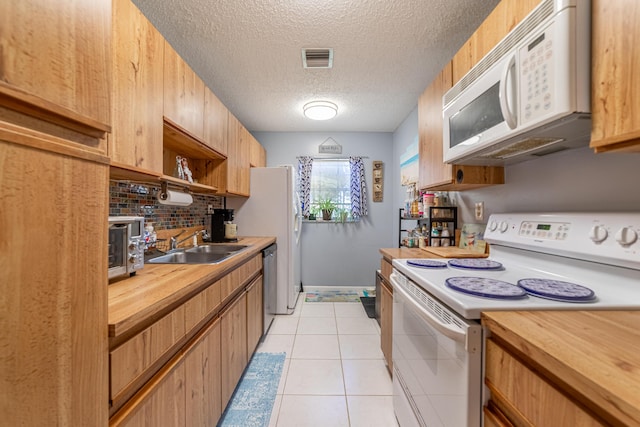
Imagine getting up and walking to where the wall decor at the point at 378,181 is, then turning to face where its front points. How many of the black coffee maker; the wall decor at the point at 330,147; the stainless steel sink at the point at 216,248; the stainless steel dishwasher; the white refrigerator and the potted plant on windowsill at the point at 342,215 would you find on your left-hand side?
0

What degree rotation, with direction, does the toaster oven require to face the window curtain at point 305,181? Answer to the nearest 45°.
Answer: approximately 90° to its left

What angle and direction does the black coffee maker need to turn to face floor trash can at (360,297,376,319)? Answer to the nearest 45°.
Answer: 0° — it already faces it

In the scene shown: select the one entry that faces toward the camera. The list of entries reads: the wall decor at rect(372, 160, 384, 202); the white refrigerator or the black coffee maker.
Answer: the wall decor

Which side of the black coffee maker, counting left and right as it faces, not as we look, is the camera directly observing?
right

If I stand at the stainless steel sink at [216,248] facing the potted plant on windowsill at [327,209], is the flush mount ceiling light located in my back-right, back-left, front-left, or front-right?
front-right

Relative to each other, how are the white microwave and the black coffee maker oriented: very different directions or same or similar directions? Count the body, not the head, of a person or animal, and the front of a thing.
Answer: very different directions

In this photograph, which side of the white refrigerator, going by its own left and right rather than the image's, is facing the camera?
right

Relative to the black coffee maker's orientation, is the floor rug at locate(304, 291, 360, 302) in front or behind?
in front

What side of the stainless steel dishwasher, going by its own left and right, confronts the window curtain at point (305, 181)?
left

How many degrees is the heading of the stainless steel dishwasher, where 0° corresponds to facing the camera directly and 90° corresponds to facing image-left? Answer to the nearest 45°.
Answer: approximately 270°

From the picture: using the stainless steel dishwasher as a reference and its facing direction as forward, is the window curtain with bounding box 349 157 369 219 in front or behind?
in front

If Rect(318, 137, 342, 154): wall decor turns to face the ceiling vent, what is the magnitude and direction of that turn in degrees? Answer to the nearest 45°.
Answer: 0° — it already faces it

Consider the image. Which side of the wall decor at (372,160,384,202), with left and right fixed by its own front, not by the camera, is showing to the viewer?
front

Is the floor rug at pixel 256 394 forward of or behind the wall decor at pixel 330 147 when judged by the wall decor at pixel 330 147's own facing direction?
forward

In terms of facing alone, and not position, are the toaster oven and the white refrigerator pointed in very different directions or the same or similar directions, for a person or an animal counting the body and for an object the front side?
same or similar directions

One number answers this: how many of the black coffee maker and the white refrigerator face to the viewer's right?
2

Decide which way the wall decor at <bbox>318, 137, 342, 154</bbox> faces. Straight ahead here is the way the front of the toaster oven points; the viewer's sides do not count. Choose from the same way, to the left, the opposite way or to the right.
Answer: to the right
